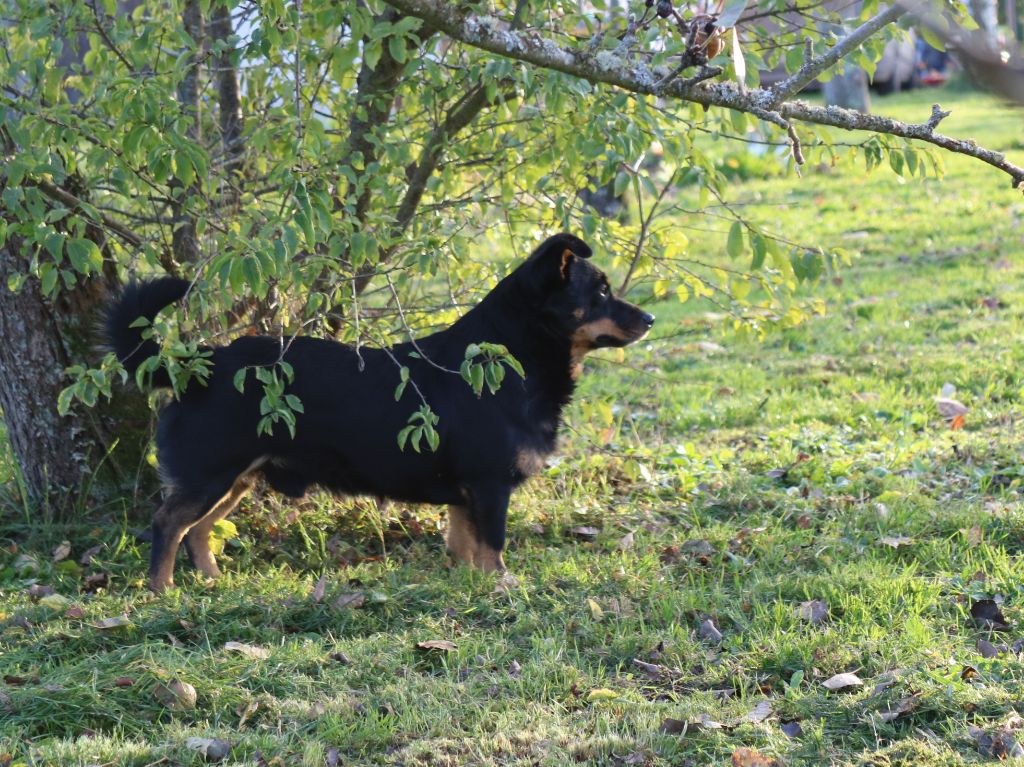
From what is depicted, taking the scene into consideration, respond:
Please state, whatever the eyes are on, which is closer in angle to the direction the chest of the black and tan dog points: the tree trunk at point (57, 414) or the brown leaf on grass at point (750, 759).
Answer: the brown leaf on grass

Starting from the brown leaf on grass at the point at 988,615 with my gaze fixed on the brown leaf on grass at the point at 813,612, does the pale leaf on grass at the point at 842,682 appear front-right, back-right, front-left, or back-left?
front-left

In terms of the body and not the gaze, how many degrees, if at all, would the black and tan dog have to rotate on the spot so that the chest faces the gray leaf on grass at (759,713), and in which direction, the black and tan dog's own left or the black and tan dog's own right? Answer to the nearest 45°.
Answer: approximately 45° to the black and tan dog's own right

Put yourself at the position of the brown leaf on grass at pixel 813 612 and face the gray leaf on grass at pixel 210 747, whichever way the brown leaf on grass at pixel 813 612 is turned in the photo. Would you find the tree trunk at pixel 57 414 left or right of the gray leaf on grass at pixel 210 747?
right

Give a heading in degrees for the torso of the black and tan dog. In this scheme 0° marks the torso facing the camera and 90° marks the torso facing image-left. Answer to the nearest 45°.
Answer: approximately 270°

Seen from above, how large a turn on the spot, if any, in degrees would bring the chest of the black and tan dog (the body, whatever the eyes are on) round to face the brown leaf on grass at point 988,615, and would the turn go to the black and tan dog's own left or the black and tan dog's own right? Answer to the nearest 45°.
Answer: approximately 45° to the black and tan dog's own right

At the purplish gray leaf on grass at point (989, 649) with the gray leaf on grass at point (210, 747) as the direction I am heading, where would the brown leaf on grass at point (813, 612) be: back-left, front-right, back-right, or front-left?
front-right

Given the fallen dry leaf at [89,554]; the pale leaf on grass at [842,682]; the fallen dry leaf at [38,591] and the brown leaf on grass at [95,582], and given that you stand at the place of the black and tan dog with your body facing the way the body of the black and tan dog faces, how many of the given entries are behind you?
3

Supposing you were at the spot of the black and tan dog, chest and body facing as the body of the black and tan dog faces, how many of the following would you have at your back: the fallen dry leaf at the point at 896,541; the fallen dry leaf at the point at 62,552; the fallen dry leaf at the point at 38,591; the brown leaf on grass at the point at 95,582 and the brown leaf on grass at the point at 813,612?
3

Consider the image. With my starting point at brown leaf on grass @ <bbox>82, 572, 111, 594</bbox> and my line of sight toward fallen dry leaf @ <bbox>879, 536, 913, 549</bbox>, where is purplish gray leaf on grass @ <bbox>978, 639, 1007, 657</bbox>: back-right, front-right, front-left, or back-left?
front-right

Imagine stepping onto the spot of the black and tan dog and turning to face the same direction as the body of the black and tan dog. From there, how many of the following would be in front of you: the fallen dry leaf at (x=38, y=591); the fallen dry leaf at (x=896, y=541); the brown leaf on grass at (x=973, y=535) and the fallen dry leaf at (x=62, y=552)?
2

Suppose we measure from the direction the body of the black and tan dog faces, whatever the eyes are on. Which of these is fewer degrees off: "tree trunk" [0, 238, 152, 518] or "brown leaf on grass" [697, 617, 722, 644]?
the brown leaf on grass

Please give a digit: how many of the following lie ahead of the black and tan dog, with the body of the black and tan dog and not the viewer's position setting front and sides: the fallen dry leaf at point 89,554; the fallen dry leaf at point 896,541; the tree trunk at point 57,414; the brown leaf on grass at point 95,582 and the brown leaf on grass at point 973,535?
2

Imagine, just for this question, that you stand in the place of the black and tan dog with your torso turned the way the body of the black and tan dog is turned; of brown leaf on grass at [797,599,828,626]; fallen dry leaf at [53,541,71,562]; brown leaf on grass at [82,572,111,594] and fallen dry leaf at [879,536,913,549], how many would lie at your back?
2

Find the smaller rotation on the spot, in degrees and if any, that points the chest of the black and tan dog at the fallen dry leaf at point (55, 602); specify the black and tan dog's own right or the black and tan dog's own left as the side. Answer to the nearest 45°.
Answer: approximately 180°

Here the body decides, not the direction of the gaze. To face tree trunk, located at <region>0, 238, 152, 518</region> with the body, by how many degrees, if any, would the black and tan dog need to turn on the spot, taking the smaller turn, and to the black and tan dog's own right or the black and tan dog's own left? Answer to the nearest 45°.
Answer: approximately 135° to the black and tan dog's own left

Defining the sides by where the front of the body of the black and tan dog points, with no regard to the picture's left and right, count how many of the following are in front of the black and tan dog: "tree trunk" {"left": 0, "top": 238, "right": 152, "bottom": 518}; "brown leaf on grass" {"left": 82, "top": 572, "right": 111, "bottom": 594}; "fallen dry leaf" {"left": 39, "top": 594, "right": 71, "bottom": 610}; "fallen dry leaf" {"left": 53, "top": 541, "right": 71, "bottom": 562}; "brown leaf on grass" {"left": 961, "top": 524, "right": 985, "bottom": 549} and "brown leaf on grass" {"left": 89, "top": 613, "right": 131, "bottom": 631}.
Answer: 1

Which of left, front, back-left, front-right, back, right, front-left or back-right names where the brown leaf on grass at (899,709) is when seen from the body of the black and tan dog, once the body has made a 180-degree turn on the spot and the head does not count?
back-left

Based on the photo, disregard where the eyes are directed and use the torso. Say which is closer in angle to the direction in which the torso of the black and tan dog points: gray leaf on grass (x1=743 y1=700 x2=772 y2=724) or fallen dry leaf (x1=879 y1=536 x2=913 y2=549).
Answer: the fallen dry leaf
